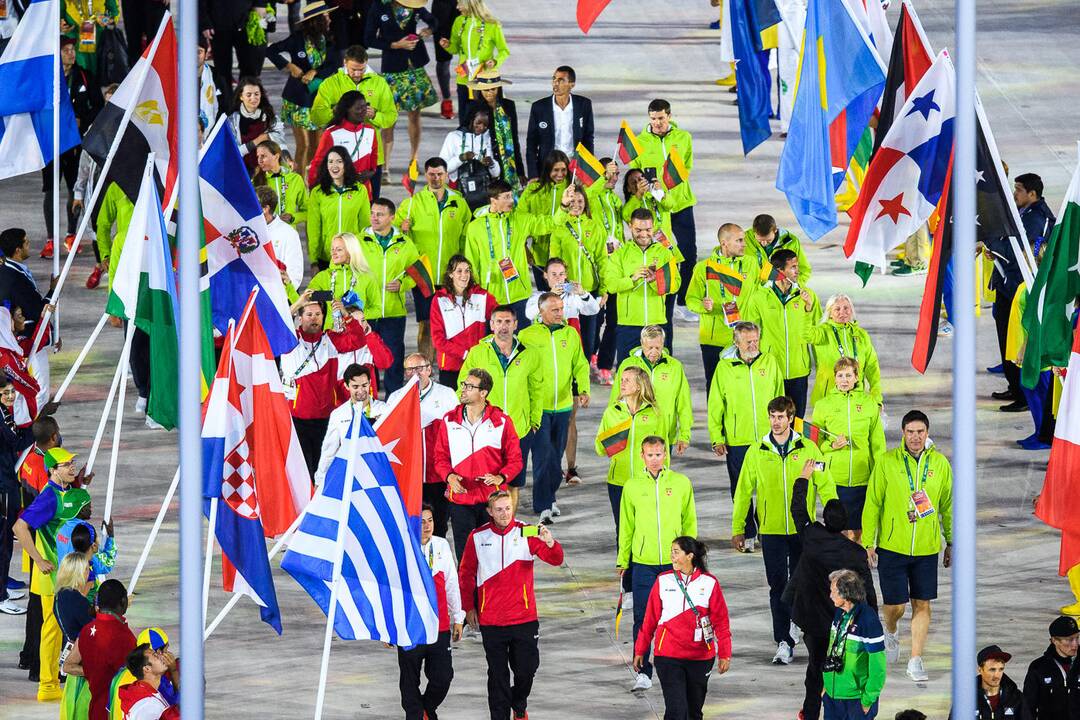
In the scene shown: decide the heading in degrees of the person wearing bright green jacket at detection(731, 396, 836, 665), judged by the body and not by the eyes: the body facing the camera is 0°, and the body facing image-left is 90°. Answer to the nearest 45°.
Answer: approximately 0°

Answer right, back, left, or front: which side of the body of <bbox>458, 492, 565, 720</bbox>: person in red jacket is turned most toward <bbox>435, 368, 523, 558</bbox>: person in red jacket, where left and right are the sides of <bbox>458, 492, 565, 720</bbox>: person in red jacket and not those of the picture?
back

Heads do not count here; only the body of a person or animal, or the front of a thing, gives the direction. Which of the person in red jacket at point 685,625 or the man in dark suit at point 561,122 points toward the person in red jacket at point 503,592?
the man in dark suit

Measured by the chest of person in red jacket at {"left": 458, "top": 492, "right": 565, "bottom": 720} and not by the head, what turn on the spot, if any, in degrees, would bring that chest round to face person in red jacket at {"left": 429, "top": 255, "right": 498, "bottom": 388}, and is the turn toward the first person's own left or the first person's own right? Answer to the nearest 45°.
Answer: approximately 180°

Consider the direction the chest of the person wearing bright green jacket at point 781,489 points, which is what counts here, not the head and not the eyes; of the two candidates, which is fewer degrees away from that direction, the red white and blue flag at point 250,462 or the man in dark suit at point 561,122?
the red white and blue flag
